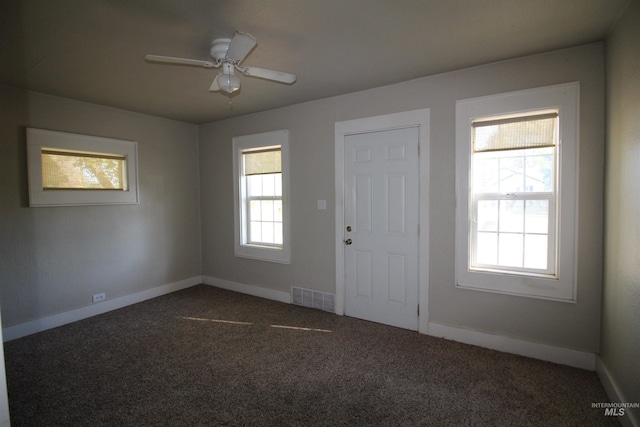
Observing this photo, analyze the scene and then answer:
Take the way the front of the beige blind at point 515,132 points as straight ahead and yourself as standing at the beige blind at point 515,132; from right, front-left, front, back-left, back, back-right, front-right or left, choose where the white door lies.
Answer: front-right

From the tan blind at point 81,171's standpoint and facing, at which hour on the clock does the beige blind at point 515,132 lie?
the beige blind at point 515,132 is roughly at 12 o'clock from the tan blind at point 81,171.

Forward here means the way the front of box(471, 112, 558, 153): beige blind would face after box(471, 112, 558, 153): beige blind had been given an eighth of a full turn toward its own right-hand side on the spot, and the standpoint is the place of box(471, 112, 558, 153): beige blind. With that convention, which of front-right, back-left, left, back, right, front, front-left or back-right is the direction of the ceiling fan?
front-left

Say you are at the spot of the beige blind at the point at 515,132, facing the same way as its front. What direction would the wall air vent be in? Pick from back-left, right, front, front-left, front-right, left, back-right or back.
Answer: front-right

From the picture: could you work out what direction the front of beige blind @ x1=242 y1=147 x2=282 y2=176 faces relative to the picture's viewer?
facing the viewer and to the left of the viewer

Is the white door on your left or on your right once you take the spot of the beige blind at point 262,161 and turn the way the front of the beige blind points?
on your left

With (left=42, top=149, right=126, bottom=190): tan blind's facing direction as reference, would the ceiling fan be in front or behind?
in front

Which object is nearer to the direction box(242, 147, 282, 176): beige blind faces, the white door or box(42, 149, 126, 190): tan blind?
the tan blind

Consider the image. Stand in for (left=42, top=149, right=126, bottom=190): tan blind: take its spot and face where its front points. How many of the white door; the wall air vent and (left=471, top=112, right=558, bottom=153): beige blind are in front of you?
3

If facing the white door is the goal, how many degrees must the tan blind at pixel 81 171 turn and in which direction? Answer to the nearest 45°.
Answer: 0° — it already faces it

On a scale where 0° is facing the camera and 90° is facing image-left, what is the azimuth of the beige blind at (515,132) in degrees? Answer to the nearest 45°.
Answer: approximately 45°

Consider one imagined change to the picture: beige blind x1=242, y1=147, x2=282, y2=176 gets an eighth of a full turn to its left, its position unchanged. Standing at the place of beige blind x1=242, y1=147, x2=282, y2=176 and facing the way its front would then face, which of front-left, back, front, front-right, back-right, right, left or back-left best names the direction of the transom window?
right

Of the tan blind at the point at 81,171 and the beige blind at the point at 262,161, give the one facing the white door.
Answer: the tan blind at the point at 81,171
